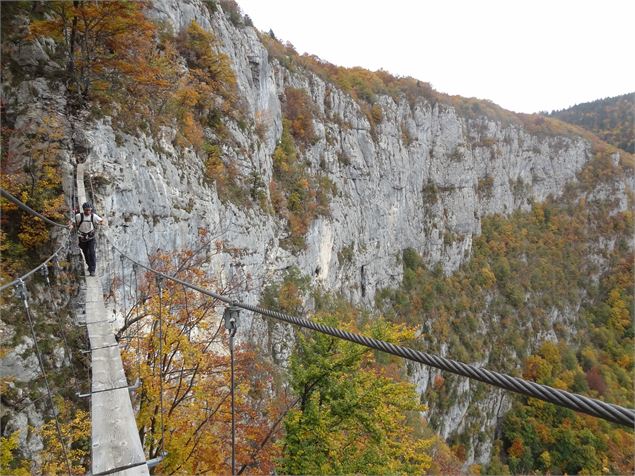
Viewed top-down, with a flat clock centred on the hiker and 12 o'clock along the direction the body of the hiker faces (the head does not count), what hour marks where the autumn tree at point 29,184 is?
The autumn tree is roughly at 5 o'clock from the hiker.

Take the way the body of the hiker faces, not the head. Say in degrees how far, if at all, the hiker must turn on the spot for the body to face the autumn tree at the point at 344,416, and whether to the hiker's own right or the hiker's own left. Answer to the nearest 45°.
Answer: approximately 90° to the hiker's own left

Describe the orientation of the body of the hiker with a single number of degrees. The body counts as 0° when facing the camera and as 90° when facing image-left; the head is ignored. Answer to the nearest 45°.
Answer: approximately 0°
